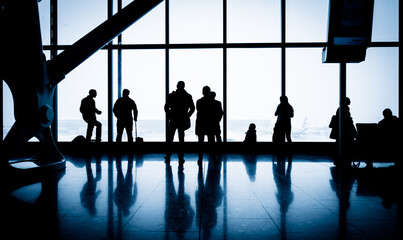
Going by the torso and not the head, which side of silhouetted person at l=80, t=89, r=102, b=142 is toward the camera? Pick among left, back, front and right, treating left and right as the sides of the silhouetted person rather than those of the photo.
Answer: right

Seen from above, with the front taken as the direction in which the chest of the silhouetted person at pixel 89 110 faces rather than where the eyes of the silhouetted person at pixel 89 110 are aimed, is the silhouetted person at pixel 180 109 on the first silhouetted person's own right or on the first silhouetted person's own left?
on the first silhouetted person's own right

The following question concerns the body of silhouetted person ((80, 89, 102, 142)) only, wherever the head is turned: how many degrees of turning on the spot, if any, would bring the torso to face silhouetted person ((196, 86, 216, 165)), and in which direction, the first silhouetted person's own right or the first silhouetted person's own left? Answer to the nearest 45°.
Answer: approximately 45° to the first silhouetted person's own right

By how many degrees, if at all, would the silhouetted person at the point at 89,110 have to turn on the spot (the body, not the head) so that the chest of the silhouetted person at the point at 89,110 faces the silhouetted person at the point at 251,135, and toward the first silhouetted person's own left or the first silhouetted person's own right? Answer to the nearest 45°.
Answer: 0° — they already face them
